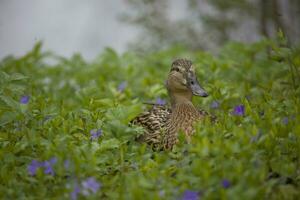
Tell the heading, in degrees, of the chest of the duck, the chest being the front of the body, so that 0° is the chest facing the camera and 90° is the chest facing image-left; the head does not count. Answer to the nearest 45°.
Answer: approximately 315°

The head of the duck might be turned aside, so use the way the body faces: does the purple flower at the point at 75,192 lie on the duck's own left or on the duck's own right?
on the duck's own right

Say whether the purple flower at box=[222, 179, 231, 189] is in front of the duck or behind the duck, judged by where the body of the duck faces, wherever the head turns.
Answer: in front

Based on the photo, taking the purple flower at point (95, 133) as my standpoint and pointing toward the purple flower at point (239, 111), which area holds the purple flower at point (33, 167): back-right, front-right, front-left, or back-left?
back-right

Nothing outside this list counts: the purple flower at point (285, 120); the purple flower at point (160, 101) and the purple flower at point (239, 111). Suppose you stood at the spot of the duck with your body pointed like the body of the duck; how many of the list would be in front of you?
2

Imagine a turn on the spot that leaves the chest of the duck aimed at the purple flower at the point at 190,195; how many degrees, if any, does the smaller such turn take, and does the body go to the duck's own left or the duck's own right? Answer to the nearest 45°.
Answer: approximately 45° to the duck's own right

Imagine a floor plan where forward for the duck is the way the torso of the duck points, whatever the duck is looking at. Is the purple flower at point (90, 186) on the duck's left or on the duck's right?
on the duck's right
